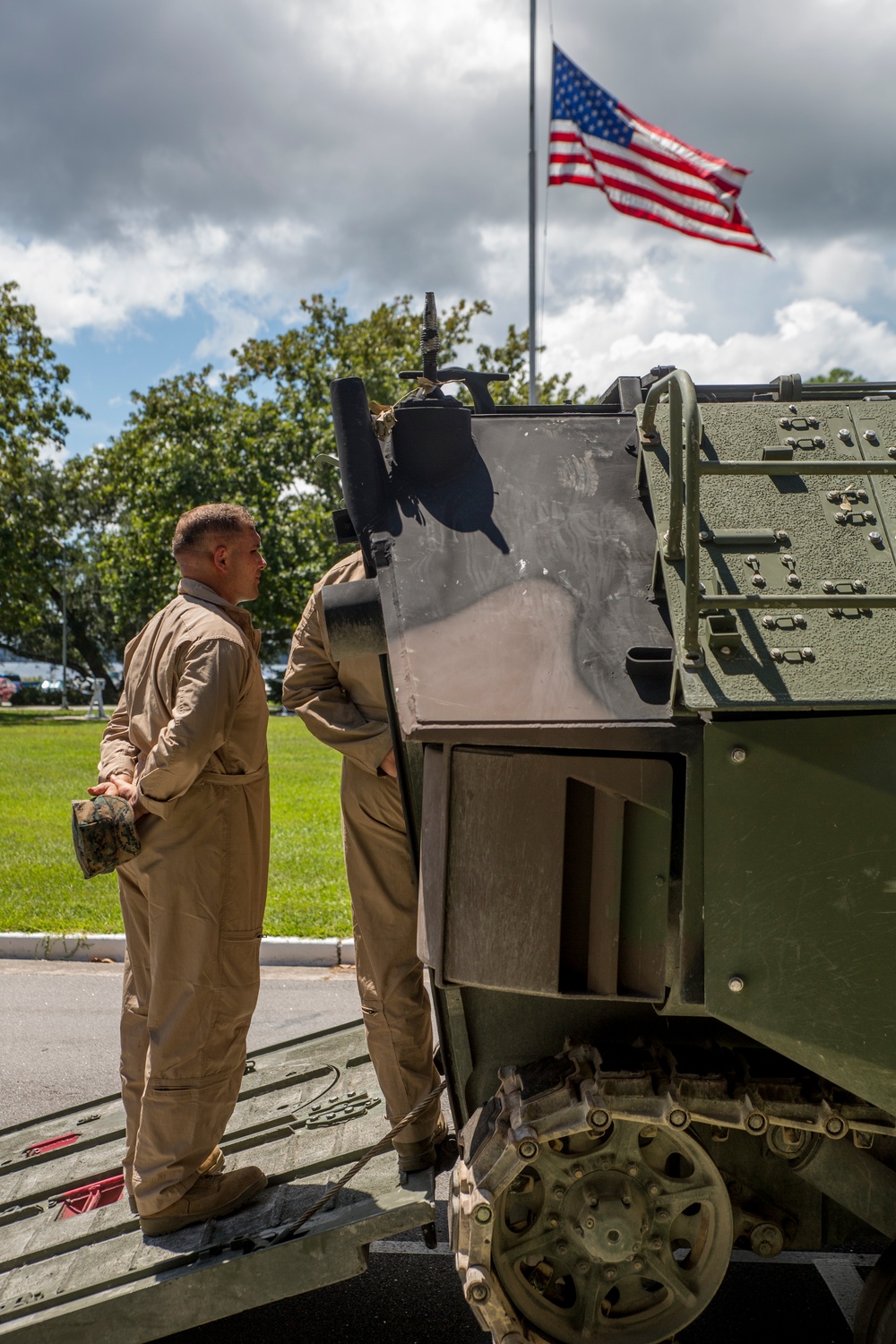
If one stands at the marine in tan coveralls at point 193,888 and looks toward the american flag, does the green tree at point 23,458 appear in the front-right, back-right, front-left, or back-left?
front-left

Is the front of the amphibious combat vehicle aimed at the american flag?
no

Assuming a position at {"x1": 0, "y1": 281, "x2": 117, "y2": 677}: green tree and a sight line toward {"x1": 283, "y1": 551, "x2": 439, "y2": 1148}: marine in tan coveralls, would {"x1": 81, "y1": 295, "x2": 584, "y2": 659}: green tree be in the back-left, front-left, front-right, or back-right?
front-left

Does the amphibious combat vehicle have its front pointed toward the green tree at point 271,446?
no
